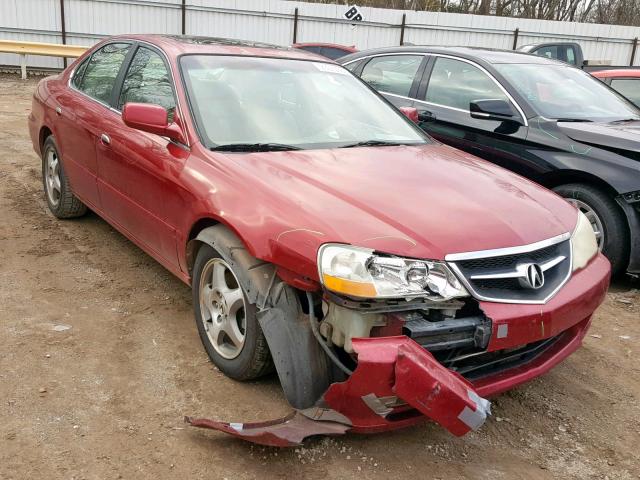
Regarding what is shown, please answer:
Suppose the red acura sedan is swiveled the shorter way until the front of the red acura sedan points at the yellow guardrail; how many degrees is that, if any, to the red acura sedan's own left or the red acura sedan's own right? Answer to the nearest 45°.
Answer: approximately 180°

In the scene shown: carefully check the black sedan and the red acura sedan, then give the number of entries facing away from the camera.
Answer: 0

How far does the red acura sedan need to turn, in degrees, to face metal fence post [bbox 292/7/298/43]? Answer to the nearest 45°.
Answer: approximately 135° to its left

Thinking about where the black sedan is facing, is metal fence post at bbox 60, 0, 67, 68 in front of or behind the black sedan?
behind

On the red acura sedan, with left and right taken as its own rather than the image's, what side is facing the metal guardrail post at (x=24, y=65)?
back

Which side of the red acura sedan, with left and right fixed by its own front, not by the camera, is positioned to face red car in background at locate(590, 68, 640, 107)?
left

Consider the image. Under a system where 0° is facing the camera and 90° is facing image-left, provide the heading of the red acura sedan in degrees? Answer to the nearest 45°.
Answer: approximately 315°

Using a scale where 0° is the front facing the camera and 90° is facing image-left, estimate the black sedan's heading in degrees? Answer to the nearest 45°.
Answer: approximately 315°

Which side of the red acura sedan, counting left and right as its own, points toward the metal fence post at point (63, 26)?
back

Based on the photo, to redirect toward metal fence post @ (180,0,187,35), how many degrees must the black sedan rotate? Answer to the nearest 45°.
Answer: approximately 180°

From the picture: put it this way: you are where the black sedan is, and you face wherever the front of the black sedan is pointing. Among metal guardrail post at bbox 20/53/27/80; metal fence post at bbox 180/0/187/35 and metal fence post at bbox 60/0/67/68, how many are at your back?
3

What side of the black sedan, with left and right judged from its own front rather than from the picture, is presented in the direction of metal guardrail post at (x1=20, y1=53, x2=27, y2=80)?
back
